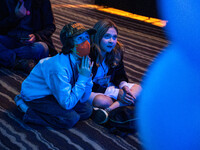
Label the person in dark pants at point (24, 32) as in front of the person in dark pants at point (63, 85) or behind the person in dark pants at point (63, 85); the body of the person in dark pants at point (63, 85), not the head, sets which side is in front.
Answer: behind
